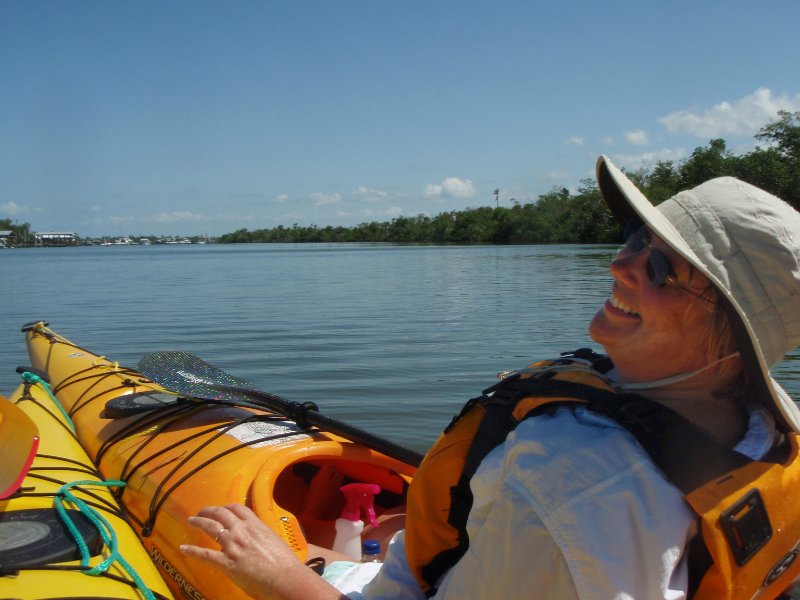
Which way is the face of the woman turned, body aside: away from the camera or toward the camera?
toward the camera

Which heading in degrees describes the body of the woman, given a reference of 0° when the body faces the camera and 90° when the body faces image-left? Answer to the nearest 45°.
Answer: approximately 90°

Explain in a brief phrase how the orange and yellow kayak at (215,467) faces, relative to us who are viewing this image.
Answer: facing away from the viewer and to the left of the viewer

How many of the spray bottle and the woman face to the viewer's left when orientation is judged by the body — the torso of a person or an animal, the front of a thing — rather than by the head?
1
